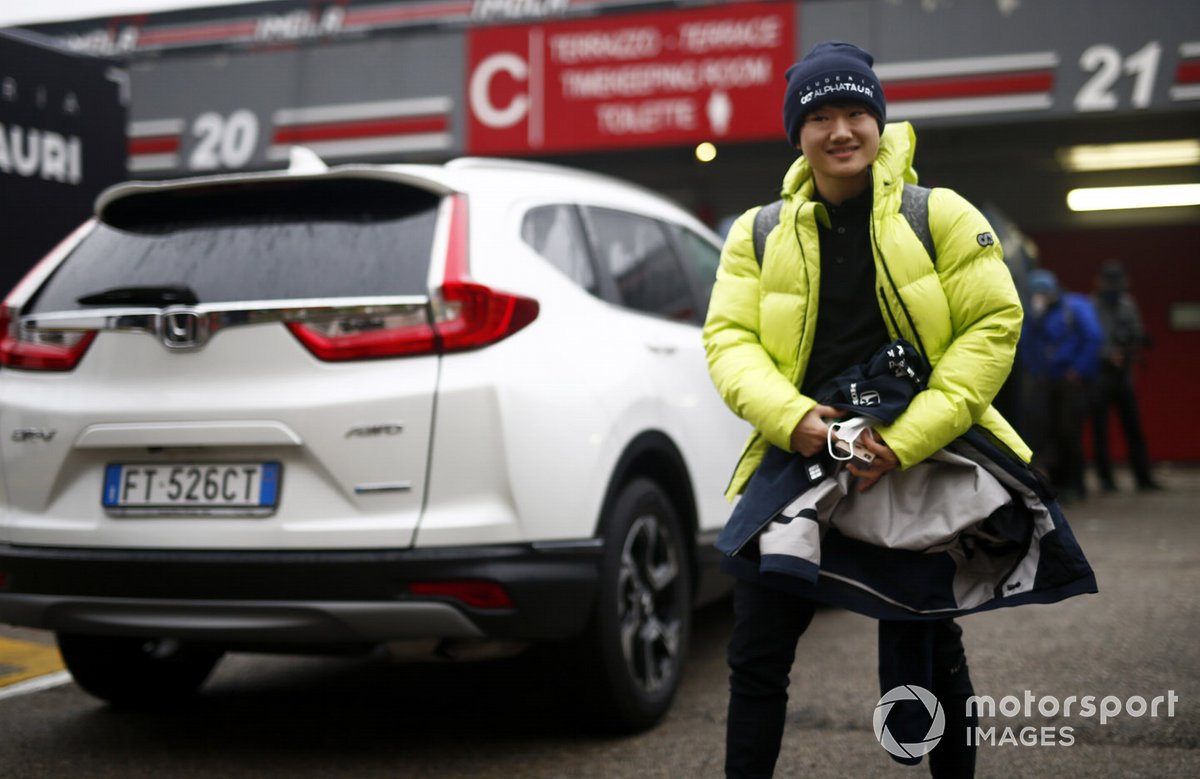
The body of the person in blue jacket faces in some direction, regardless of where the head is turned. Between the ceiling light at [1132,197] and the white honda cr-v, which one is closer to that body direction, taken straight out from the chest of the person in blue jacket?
the white honda cr-v

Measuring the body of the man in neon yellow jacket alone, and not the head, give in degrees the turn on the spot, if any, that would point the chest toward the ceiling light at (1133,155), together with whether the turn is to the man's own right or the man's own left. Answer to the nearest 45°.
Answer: approximately 180°

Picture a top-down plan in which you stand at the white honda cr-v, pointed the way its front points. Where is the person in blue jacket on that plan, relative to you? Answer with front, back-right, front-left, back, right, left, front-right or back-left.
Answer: front

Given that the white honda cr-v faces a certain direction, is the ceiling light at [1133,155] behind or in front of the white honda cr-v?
in front

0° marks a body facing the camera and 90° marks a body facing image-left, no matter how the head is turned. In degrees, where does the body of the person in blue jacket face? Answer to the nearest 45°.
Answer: approximately 45°

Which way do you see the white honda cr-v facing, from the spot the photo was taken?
facing away from the viewer and to the right of the viewer

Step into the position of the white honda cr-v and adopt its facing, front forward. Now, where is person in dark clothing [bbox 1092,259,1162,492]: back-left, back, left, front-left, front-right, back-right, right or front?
front

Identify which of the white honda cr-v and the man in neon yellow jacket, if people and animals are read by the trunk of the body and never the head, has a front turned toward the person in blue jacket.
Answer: the white honda cr-v

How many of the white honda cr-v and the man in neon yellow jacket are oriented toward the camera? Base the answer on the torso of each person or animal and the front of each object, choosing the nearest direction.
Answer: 1

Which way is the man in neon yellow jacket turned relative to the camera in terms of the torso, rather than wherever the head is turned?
toward the camera

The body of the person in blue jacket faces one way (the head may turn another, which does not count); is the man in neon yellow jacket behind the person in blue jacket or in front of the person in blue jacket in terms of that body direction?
in front

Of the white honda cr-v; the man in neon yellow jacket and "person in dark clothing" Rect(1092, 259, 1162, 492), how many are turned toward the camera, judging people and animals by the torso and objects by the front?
2

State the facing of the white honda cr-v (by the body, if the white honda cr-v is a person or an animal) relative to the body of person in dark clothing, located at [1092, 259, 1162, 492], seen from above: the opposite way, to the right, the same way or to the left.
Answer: the opposite way
